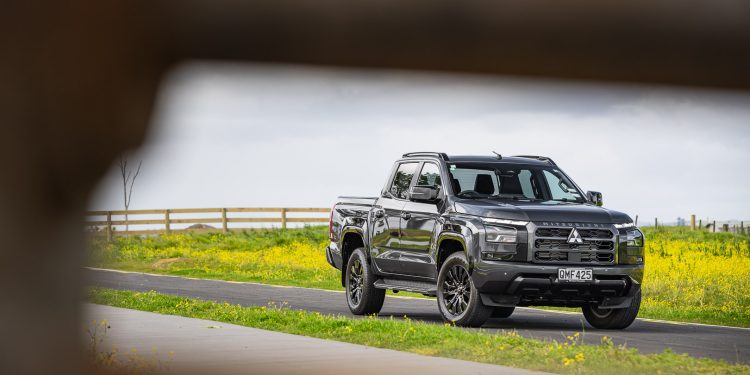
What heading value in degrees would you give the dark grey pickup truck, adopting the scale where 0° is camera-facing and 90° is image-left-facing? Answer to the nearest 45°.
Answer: approximately 315°
